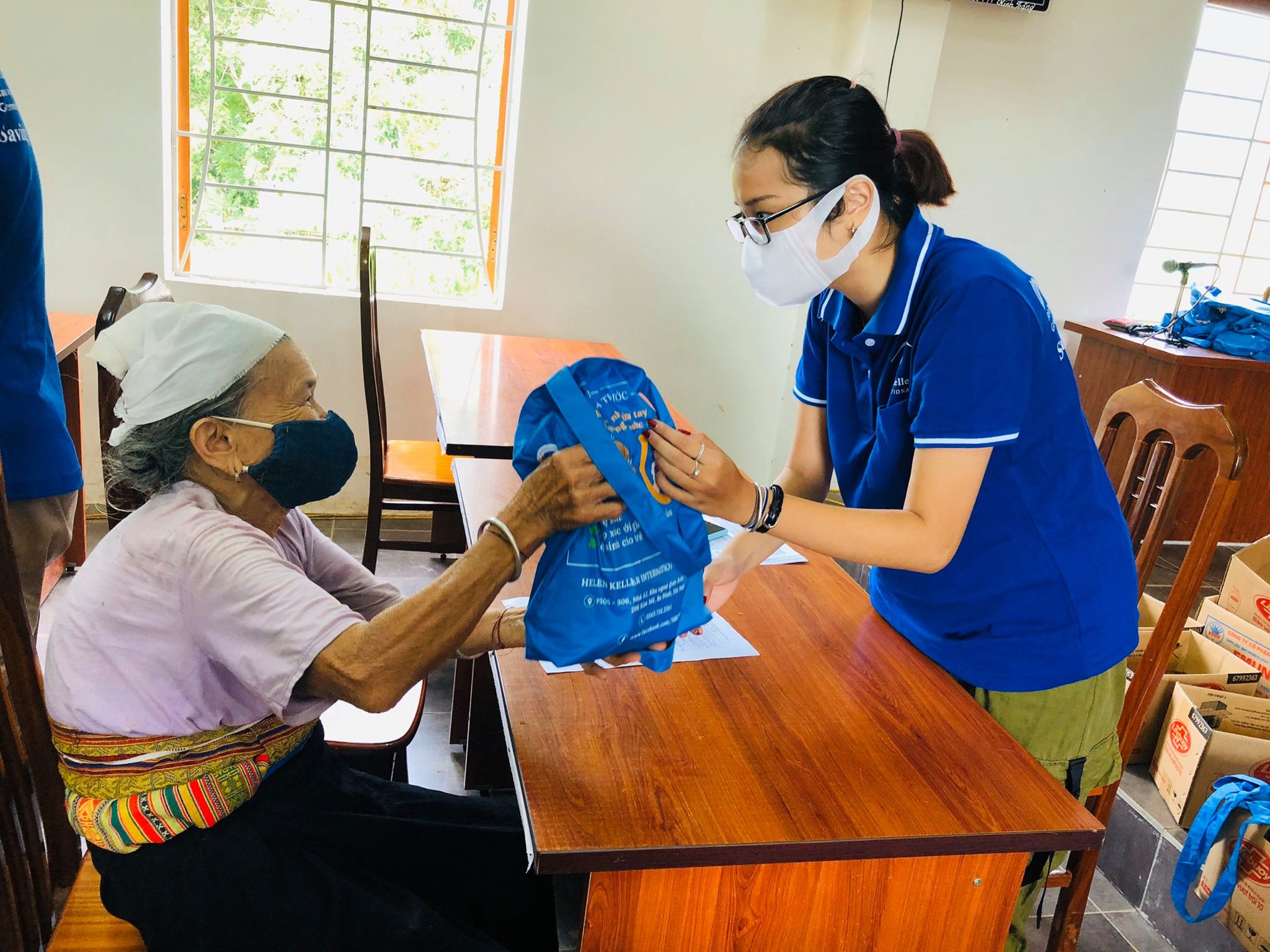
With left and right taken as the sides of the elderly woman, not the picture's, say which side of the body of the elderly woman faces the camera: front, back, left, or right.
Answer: right

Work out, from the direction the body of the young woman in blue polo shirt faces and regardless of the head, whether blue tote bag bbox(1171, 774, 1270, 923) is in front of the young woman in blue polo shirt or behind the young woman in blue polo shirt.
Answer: behind

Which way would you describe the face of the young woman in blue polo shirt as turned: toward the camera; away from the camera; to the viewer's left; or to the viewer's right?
to the viewer's left

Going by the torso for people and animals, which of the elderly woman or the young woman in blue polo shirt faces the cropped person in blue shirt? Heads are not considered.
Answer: the young woman in blue polo shirt

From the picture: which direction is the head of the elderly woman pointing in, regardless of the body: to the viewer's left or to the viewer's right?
to the viewer's right

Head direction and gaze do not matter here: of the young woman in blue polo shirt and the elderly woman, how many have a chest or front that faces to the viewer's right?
1

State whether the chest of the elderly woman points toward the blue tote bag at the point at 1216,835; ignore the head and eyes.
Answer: yes

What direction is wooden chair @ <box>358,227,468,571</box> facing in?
to the viewer's right

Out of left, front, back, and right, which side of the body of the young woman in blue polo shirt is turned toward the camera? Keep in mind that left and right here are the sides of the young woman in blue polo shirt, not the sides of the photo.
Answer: left

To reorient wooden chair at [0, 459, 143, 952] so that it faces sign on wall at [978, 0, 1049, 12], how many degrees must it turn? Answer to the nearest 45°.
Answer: approximately 90° to its left

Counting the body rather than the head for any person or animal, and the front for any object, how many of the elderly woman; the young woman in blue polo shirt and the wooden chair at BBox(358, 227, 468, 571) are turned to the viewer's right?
2

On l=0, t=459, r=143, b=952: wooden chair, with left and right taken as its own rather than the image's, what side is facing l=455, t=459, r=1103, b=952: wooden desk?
front

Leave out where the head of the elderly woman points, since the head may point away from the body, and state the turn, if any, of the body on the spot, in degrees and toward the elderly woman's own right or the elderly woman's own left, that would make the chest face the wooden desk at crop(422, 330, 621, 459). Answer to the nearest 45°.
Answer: approximately 90° to the elderly woman's own left
